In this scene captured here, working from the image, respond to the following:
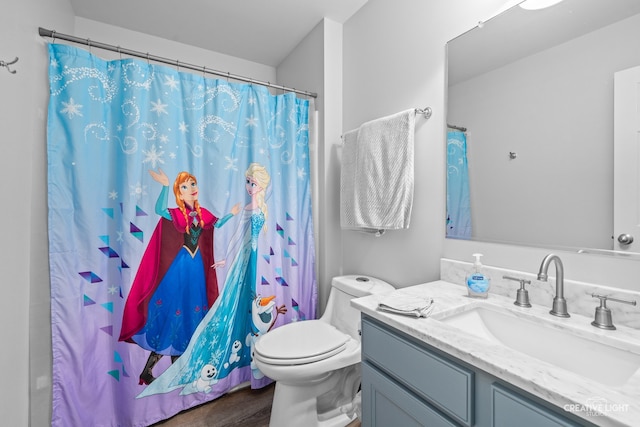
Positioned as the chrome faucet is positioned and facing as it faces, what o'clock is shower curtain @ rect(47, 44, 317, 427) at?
The shower curtain is roughly at 1 o'clock from the chrome faucet.

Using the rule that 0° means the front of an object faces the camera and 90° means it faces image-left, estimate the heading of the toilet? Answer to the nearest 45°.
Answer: approximately 45°

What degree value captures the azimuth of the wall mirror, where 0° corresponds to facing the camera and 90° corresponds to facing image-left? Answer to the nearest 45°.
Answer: approximately 45°

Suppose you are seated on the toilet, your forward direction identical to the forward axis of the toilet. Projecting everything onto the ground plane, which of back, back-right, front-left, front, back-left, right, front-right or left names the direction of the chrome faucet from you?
left

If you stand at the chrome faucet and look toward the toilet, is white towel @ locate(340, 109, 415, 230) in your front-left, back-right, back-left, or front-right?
front-right

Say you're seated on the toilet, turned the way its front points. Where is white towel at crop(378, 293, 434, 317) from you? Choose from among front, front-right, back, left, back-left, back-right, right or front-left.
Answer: left

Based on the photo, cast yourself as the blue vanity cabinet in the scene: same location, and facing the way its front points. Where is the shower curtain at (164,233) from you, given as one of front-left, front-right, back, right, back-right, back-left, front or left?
front-right

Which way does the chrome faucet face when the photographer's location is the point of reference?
facing the viewer and to the left of the viewer

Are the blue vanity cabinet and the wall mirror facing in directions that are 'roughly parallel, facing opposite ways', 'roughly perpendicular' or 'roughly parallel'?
roughly parallel

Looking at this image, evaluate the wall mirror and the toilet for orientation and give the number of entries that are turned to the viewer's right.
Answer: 0

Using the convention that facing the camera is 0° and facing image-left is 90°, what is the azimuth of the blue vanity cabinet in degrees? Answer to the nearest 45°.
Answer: approximately 45°

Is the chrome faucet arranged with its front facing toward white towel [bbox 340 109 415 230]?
no

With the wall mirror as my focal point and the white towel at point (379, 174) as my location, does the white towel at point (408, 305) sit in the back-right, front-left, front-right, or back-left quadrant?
front-right

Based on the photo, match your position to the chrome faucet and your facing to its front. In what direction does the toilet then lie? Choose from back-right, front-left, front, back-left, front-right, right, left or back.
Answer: front-right

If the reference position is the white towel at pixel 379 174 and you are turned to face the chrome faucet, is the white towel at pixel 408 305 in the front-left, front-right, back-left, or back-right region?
front-right
